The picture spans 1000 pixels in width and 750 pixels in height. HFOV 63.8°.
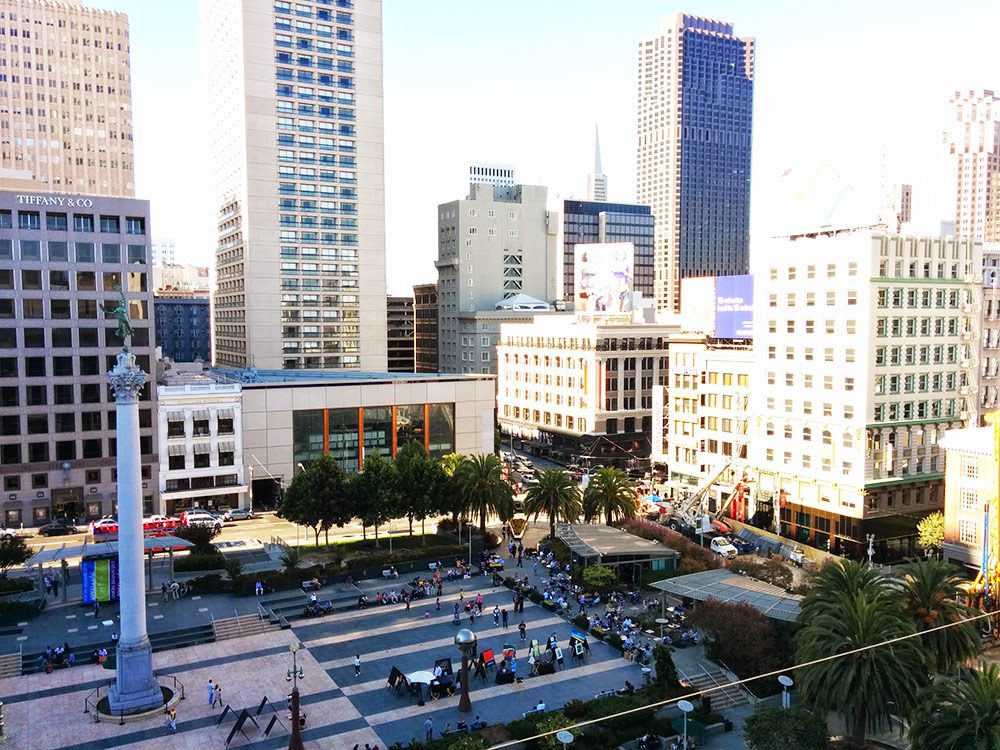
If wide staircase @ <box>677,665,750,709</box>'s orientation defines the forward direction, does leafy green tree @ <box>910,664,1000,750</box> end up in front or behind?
in front

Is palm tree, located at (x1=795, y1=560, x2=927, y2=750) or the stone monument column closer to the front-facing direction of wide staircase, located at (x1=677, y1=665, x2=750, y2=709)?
the palm tree

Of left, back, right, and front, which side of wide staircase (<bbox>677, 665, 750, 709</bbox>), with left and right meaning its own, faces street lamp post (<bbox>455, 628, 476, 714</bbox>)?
right

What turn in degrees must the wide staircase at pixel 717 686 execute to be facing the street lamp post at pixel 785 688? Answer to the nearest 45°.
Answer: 0° — it already faces it

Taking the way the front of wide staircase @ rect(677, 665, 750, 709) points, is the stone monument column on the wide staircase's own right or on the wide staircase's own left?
on the wide staircase's own right

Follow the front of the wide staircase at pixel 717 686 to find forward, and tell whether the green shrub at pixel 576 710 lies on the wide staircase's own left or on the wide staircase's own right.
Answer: on the wide staircase's own right

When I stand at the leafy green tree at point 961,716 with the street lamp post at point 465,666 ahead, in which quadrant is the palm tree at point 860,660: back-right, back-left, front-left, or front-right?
front-right

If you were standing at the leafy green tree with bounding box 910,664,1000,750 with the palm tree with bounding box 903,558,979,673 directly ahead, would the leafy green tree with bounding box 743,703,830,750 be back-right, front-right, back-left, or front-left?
front-left

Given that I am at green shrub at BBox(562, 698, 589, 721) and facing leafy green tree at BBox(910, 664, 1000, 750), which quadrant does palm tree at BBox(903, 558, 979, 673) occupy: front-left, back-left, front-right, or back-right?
front-left

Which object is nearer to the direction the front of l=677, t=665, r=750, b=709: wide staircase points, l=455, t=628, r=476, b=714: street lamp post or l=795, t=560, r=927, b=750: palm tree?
the palm tree

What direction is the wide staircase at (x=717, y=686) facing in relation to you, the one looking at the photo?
facing the viewer and to the right of the viewer

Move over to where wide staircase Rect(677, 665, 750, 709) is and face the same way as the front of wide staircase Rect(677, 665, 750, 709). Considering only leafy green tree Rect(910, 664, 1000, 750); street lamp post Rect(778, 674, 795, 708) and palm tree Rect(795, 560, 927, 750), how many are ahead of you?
3

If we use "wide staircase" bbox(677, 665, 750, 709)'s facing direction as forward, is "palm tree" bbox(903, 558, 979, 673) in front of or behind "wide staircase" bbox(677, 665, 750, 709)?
in front

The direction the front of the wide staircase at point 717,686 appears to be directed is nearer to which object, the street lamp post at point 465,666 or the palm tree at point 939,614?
the palm tree

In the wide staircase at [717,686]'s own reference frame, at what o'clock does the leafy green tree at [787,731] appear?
The leafy green tree is roughly at 1 o'clock from the wide staircase.
